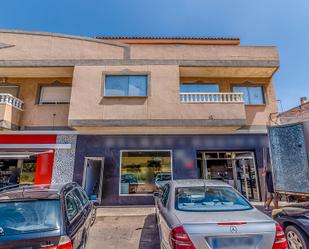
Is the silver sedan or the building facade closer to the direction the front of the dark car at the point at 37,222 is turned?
the building facade

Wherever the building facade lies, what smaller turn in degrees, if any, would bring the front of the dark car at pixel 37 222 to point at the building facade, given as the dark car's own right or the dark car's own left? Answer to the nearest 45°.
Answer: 0° — it already faces it

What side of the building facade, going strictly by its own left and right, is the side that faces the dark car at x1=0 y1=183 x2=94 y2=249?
front

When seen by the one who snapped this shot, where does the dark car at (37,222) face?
facing away from the viewer and to the right of the viewer

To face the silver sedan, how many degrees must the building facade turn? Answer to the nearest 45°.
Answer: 0° — it already faces it

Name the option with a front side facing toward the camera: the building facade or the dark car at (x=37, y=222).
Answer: the building facade

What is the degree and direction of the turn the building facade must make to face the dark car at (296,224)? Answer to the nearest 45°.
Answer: approximately 45° to its left

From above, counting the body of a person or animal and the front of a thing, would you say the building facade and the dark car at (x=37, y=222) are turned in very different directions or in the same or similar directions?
very different directions

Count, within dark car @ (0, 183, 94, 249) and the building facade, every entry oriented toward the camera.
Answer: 1

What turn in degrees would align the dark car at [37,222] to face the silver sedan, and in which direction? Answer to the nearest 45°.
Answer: approximately 90° to its right

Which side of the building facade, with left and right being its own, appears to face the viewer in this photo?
front
